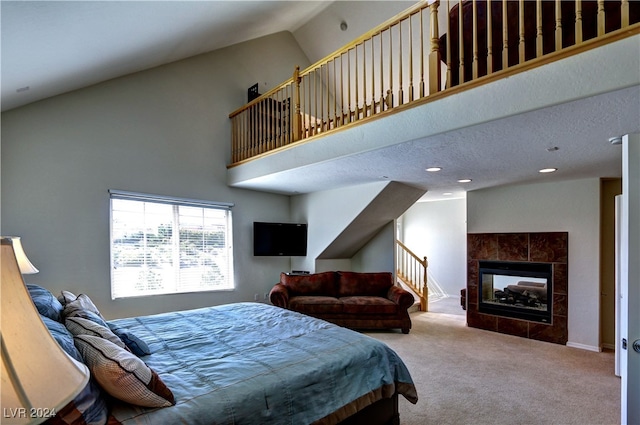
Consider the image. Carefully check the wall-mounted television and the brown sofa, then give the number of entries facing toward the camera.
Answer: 2

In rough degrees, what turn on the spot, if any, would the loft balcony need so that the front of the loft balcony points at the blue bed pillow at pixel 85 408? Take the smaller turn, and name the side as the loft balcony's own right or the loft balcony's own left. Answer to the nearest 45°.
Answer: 0° — it already faces it

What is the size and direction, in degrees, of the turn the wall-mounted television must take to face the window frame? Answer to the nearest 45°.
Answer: approximately 45° to its right

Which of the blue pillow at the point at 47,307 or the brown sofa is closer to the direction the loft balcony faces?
the blue pillow

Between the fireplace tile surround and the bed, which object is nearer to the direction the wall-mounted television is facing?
the bed

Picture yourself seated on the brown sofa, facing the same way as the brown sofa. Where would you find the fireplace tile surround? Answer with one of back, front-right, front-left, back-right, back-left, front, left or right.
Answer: left

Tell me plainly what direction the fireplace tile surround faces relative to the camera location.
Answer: facing the viewer and to the left of the viewer

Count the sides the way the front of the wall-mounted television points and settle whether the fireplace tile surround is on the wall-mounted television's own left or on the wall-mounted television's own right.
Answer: on the wall-mounted television's own left

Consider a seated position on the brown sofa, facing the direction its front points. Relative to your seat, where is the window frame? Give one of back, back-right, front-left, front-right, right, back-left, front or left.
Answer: right

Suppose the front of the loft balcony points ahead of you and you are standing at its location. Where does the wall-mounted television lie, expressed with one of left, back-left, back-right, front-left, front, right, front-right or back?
right

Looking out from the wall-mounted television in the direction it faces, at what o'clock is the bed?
The bed is roughly at 12 o'clock from the wall-mounted television.

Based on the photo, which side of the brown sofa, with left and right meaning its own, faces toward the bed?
front
